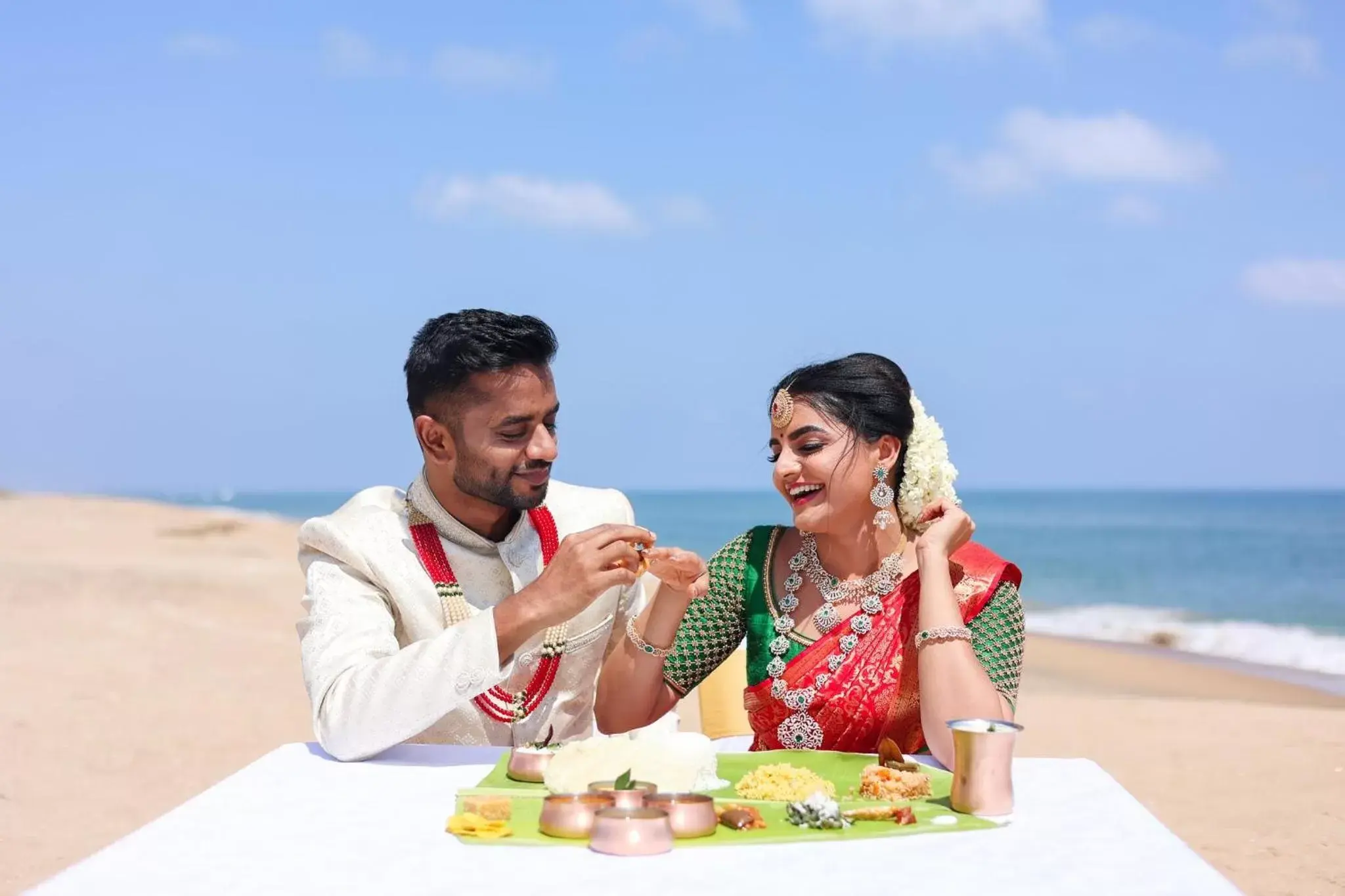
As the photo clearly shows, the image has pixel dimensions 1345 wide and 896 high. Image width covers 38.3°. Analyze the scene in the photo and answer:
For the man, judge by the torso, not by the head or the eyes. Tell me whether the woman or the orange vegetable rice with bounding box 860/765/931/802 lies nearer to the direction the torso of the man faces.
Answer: the orange vegetable rice

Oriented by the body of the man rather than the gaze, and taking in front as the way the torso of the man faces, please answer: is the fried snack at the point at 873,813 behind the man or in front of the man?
in front

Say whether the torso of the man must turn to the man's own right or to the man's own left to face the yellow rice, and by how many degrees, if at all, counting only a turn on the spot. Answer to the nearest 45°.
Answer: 0° — they already face it

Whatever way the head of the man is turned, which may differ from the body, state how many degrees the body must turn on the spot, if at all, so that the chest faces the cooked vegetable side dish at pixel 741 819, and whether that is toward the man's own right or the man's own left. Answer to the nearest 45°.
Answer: approximately 45° to the man's own right

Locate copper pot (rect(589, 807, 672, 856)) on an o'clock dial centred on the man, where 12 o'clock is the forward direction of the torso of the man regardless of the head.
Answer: The copper pot is roughly at 1 o'clock from the man.

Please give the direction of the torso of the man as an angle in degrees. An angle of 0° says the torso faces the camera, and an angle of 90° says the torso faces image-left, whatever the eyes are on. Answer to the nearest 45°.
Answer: approximately 315°

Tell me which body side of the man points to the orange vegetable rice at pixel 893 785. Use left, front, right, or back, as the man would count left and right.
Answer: front

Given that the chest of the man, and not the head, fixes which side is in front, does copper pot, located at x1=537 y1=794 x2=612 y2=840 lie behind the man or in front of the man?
in front
